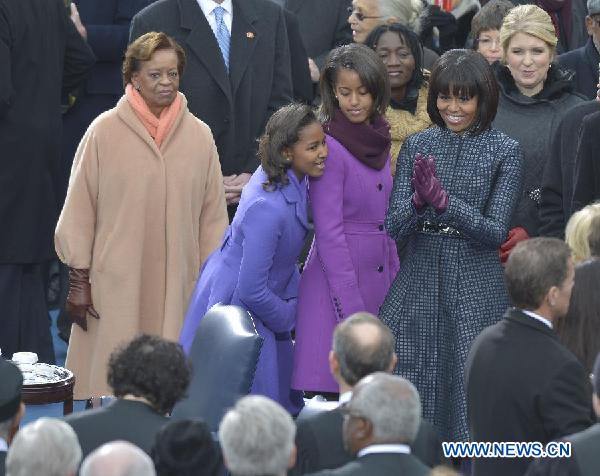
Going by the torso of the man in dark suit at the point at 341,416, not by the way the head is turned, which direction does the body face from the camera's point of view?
away from the camera

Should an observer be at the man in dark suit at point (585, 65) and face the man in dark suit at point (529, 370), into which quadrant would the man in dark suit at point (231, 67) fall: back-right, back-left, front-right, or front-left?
front-right

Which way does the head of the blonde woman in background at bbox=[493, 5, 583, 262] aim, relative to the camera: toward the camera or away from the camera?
toward the camera

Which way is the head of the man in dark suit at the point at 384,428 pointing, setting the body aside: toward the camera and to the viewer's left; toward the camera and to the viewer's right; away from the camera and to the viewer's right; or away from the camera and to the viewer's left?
away from the camera and to the viewer's left

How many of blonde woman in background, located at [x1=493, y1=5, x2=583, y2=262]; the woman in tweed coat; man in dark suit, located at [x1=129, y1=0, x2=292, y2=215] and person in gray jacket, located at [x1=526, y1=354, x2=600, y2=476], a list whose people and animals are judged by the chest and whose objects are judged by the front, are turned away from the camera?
1

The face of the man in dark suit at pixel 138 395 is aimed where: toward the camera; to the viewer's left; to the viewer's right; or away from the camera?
away from the camera

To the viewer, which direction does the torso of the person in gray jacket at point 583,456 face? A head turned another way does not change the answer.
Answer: away from the camera

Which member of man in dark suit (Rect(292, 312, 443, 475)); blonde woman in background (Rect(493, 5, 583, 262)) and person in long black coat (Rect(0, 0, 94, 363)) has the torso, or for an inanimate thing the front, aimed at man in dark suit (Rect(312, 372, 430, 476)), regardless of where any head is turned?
the blonde woman in background

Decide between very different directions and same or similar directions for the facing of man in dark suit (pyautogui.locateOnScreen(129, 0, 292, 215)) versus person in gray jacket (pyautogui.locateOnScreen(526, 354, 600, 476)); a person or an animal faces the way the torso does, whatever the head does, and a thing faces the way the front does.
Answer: very different directions

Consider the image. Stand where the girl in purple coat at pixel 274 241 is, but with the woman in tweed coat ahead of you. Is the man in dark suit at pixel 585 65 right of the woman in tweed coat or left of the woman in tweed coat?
left

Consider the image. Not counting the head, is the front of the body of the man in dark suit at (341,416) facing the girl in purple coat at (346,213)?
yes

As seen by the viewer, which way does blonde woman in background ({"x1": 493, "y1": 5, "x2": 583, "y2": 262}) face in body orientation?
toward the camera

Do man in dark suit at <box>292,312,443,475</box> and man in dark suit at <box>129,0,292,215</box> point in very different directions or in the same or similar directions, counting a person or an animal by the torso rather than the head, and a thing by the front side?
very different directions
